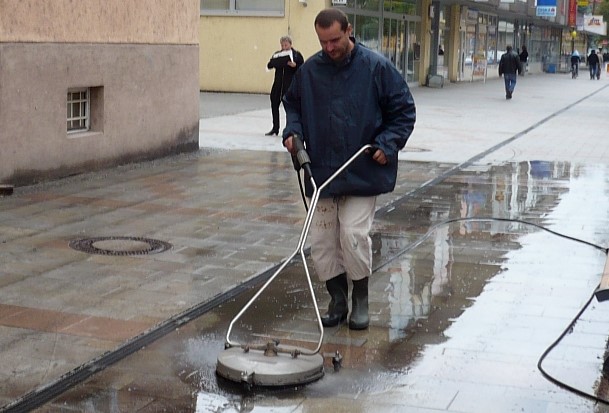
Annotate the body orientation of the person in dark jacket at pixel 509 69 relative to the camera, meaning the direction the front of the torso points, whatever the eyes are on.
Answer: away from the camera

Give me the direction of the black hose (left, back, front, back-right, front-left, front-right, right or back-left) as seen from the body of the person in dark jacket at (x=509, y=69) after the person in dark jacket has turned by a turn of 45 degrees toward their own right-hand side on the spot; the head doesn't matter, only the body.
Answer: back-right

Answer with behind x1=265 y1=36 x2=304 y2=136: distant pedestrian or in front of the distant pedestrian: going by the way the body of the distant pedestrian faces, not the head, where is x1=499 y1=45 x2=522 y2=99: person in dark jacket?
behind

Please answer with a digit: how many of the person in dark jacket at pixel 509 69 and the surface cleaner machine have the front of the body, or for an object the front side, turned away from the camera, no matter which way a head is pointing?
1

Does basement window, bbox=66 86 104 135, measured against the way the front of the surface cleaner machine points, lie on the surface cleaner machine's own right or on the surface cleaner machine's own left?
on the surface cleaner machine's own right

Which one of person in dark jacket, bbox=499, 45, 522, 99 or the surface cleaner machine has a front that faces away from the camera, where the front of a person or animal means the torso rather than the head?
the person in dark jacket

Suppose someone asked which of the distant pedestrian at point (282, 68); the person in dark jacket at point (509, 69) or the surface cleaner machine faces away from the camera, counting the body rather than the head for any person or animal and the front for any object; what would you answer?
the person in dark jacket
